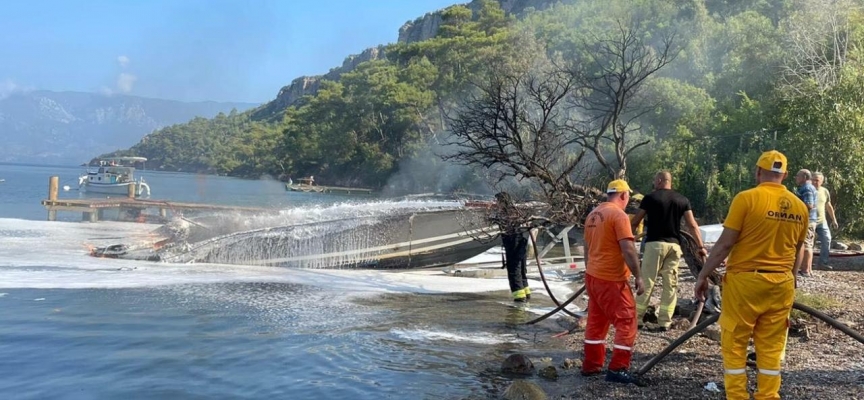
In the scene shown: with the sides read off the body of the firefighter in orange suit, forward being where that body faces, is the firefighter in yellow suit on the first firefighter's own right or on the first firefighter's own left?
on the first firefighter's own right

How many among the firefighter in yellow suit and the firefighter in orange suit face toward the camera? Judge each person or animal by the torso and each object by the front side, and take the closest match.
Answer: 0

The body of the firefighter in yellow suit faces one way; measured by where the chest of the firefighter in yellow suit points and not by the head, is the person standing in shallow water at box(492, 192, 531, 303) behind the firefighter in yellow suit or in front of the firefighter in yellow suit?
in front

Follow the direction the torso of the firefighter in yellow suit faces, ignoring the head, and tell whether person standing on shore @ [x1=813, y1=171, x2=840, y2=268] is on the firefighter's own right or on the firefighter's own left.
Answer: on the firefighter's own right

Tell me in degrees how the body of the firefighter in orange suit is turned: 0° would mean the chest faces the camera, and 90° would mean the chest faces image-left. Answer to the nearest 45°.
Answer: approximately 225°

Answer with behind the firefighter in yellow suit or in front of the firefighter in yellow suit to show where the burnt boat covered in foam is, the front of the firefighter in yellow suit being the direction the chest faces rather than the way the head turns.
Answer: in front

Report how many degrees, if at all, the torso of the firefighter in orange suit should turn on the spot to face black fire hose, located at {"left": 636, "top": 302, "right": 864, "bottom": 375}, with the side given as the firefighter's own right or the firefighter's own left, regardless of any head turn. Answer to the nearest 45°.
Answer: approximately 45° to the firefighter's own right

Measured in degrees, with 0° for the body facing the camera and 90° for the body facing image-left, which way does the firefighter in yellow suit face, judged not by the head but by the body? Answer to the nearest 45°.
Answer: approximately 135°

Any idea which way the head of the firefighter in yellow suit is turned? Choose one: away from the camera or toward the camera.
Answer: away from the camera
